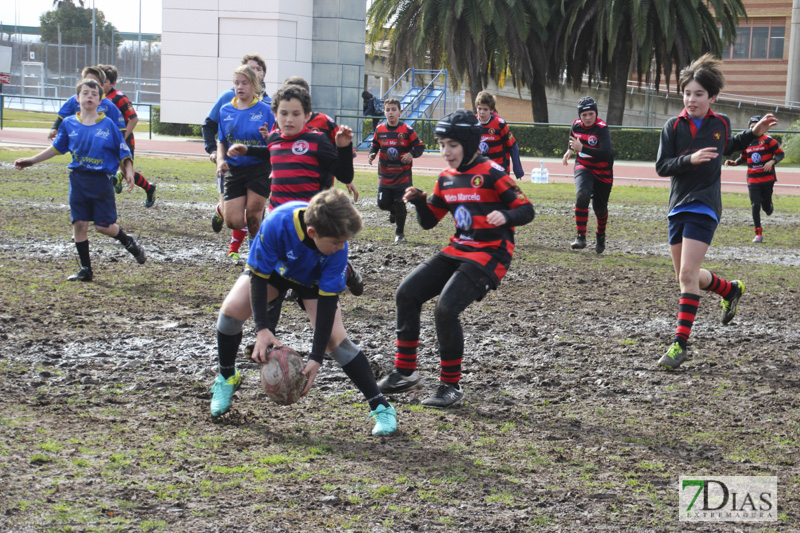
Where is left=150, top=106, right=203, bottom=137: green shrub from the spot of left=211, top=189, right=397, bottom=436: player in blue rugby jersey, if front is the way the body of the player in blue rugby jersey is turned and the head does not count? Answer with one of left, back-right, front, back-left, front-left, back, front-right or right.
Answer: back

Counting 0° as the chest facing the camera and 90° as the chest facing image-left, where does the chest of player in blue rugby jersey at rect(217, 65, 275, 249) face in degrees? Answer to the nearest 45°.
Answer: approximately 0°

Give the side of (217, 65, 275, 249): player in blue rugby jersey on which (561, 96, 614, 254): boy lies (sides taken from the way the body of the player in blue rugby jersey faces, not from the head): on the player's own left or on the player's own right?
on the player's own left

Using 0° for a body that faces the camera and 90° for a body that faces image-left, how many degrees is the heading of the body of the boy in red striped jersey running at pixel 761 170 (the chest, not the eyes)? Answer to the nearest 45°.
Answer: approximately 45°

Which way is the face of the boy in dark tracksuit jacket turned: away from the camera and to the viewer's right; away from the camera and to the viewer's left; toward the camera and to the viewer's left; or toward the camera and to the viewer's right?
toward the camera and to the viewer's left

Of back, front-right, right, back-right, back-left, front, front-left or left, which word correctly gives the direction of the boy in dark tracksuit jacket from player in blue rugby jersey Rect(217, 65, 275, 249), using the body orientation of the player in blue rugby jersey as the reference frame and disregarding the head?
front-left

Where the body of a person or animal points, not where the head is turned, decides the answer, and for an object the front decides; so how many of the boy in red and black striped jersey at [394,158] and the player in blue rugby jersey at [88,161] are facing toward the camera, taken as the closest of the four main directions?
2

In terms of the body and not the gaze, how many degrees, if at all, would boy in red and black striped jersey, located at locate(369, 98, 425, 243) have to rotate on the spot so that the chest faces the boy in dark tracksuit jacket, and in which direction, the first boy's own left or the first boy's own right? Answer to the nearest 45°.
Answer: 0° — they already face them

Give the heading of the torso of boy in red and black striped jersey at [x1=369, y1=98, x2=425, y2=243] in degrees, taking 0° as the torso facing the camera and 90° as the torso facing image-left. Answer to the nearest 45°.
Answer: approximately 0°

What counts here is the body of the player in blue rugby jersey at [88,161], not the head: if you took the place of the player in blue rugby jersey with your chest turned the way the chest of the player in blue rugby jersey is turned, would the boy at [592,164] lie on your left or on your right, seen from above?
on your left

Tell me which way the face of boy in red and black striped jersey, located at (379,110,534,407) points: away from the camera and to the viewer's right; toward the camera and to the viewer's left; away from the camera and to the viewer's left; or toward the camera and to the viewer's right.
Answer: toward the camera and to the viewer's left
